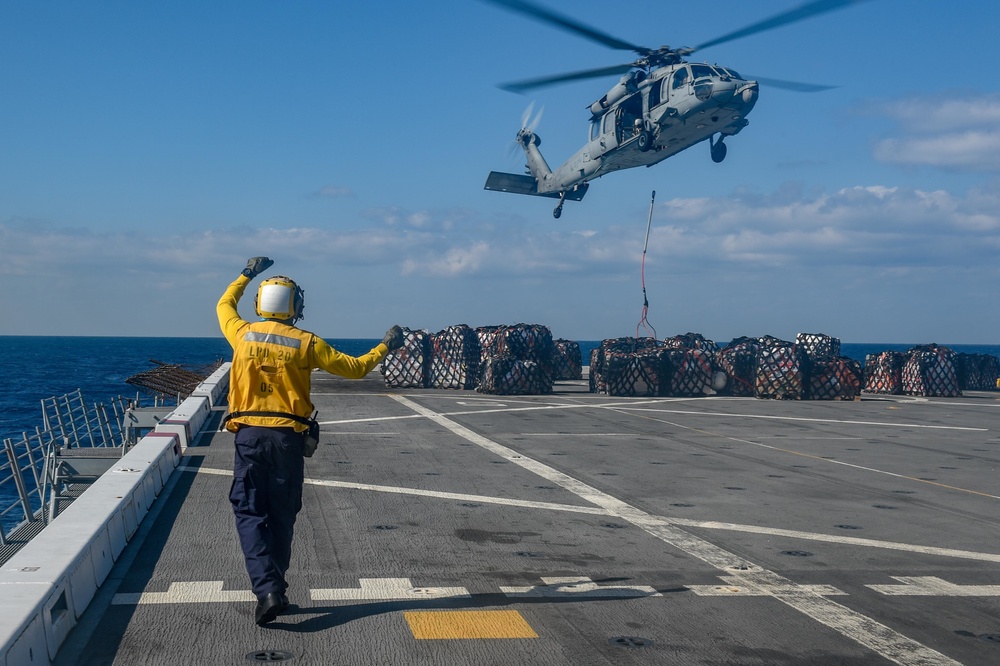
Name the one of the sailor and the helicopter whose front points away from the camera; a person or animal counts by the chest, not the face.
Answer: the sailor

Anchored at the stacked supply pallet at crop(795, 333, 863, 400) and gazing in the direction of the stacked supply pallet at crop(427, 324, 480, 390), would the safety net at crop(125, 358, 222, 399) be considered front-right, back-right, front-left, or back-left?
front-left

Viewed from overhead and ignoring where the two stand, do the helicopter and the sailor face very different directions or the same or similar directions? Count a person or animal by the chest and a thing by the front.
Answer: very different directions

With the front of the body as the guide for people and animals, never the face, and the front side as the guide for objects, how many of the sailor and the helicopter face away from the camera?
1

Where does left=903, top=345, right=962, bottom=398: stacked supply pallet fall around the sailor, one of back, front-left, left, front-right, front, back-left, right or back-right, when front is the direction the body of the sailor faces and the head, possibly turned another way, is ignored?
front-right

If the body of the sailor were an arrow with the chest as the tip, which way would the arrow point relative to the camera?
away from the camera

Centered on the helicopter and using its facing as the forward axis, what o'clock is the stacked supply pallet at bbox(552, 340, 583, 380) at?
The stacked supply pallet is roughly at 7 o'clock from the helicopter.

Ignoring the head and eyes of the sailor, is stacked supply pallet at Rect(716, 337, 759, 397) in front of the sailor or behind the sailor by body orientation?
in front

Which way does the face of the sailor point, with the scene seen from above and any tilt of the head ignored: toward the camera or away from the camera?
away from the camera

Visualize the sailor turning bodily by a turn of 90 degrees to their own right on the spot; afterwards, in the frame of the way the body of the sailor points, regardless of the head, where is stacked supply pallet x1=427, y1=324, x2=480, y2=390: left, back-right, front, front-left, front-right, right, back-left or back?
left

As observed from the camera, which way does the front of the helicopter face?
facing the viewer and to the right of the viewer

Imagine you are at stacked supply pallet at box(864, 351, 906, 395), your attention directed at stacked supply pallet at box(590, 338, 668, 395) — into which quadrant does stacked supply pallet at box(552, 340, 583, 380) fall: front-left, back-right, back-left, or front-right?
front-right
